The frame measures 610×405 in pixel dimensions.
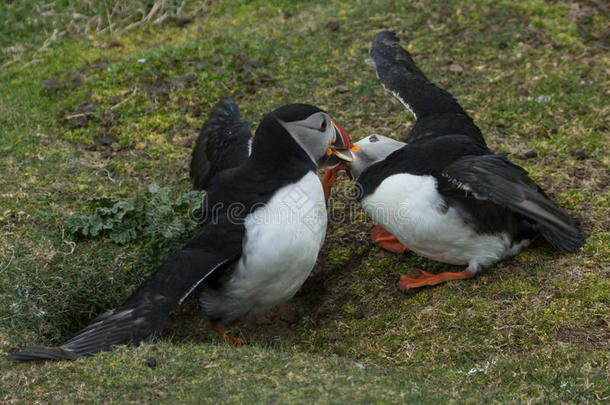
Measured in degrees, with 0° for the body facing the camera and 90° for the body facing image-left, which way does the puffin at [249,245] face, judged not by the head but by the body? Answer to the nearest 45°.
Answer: approximately 270°
